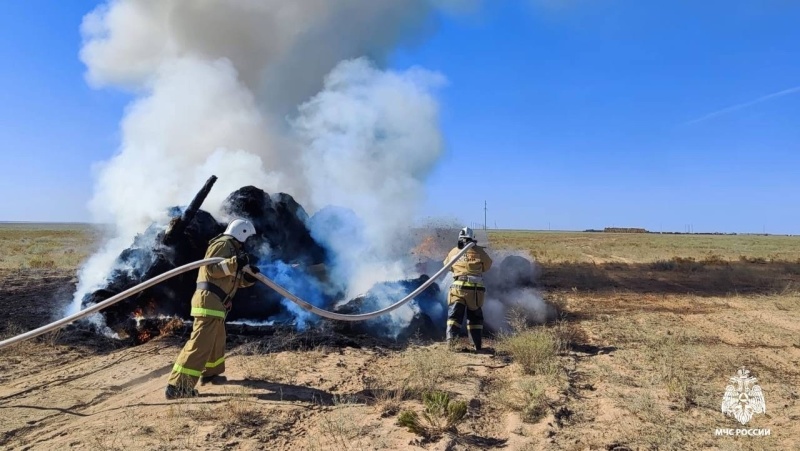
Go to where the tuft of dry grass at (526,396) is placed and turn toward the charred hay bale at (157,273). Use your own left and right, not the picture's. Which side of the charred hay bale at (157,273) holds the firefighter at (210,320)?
left

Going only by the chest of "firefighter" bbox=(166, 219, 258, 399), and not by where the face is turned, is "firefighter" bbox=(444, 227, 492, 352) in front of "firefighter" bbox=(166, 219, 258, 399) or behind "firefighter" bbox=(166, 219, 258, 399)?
in front

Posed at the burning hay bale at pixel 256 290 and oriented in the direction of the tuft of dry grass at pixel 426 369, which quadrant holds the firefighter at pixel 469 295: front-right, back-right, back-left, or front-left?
front-left

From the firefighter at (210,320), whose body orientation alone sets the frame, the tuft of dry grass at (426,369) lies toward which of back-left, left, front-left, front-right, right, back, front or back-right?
front

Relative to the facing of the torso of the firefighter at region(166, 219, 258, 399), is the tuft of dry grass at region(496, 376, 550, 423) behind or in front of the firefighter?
in front

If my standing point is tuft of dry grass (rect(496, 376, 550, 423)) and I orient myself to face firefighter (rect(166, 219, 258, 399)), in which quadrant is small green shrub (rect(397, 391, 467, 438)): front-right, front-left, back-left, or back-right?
front-left

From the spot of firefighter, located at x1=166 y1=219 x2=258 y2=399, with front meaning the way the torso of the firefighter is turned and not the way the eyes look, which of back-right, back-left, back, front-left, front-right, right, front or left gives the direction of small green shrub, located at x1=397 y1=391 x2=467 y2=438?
front-right
